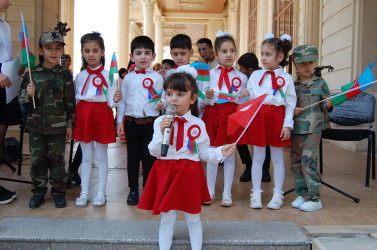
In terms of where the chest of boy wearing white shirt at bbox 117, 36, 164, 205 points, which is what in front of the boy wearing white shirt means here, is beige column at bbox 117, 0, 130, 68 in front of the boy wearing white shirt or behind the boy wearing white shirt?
behind

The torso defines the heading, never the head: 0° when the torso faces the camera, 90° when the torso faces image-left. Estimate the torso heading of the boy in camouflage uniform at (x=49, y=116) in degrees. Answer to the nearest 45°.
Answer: approximately 0°

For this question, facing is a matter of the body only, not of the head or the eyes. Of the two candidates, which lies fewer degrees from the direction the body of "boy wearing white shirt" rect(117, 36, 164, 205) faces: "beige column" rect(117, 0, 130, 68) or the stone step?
the stone step

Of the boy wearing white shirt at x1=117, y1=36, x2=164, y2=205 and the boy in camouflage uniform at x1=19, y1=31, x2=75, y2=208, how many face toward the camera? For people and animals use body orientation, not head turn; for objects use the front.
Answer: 2

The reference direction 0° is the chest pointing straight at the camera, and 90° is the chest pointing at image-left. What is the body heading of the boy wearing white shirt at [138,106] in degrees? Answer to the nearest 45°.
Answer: approximately 0°

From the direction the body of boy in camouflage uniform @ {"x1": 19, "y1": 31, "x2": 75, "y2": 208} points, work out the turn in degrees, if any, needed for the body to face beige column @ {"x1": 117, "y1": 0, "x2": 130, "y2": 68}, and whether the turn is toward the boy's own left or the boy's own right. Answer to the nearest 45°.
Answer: approximately 180°
